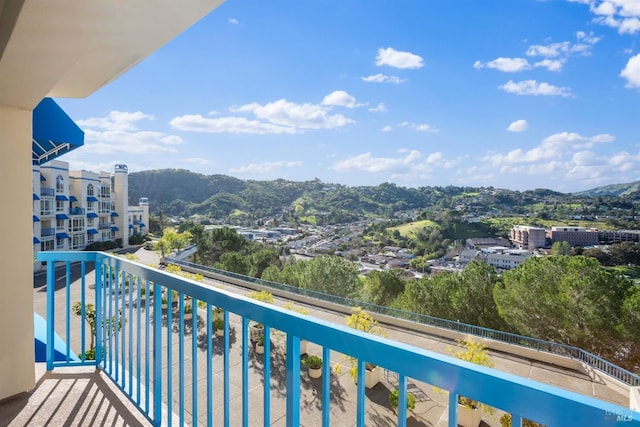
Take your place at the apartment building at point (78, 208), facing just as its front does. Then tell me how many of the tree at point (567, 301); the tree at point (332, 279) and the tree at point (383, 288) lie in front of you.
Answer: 3

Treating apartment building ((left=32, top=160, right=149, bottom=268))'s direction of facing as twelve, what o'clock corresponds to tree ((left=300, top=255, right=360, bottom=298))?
The tree is roughly at 12 o'clock from the apartment building.

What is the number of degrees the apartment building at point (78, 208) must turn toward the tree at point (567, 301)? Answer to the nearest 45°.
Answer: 0° — it already faces it

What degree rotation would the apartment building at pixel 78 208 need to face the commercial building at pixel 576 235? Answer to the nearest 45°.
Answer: approximately 45° to its left

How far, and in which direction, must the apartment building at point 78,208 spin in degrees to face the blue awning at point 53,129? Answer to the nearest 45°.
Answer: approximately 45° to its right

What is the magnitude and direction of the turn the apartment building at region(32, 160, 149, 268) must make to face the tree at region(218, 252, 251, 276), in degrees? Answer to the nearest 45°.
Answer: approximately 45° to its left

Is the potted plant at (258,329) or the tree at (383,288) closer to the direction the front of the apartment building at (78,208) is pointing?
the tree

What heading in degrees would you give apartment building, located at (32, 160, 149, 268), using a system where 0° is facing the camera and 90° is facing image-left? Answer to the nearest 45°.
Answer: approximately 315°

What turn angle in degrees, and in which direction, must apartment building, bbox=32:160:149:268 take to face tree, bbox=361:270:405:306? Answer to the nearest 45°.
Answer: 0° — it already faces it
